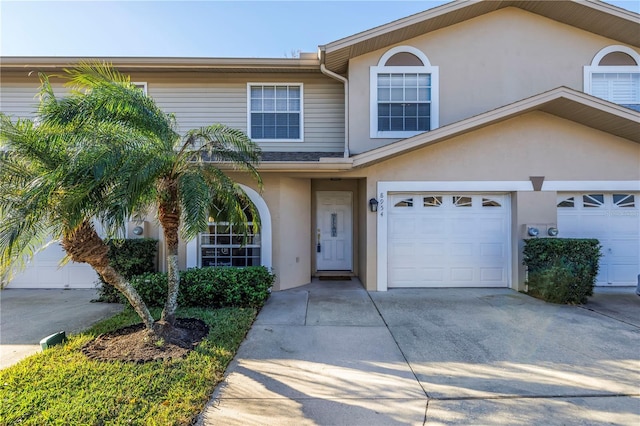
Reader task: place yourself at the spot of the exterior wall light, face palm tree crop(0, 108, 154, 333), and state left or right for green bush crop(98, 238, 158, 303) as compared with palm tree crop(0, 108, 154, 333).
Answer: right

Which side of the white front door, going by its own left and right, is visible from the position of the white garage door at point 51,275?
right

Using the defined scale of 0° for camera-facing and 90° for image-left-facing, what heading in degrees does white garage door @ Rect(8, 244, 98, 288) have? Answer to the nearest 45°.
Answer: approximately 0°

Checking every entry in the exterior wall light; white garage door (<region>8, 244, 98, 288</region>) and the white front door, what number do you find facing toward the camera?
3

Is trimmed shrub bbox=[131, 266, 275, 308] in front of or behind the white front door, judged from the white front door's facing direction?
in front

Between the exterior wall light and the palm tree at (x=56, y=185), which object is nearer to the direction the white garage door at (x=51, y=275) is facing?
the palm tree

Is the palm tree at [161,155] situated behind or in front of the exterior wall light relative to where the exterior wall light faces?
in front

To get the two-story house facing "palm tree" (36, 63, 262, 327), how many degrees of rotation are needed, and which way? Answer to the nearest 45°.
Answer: approximately 45° to its right

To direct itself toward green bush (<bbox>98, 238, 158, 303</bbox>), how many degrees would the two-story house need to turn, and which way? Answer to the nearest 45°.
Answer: approximately 90° to its right

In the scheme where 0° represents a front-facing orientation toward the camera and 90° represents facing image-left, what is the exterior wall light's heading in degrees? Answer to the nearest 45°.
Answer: approximately 0°

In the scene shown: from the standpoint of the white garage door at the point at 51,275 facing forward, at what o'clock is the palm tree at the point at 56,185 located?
The palm tree is roughly at 12 o'clock from the white garage door.
